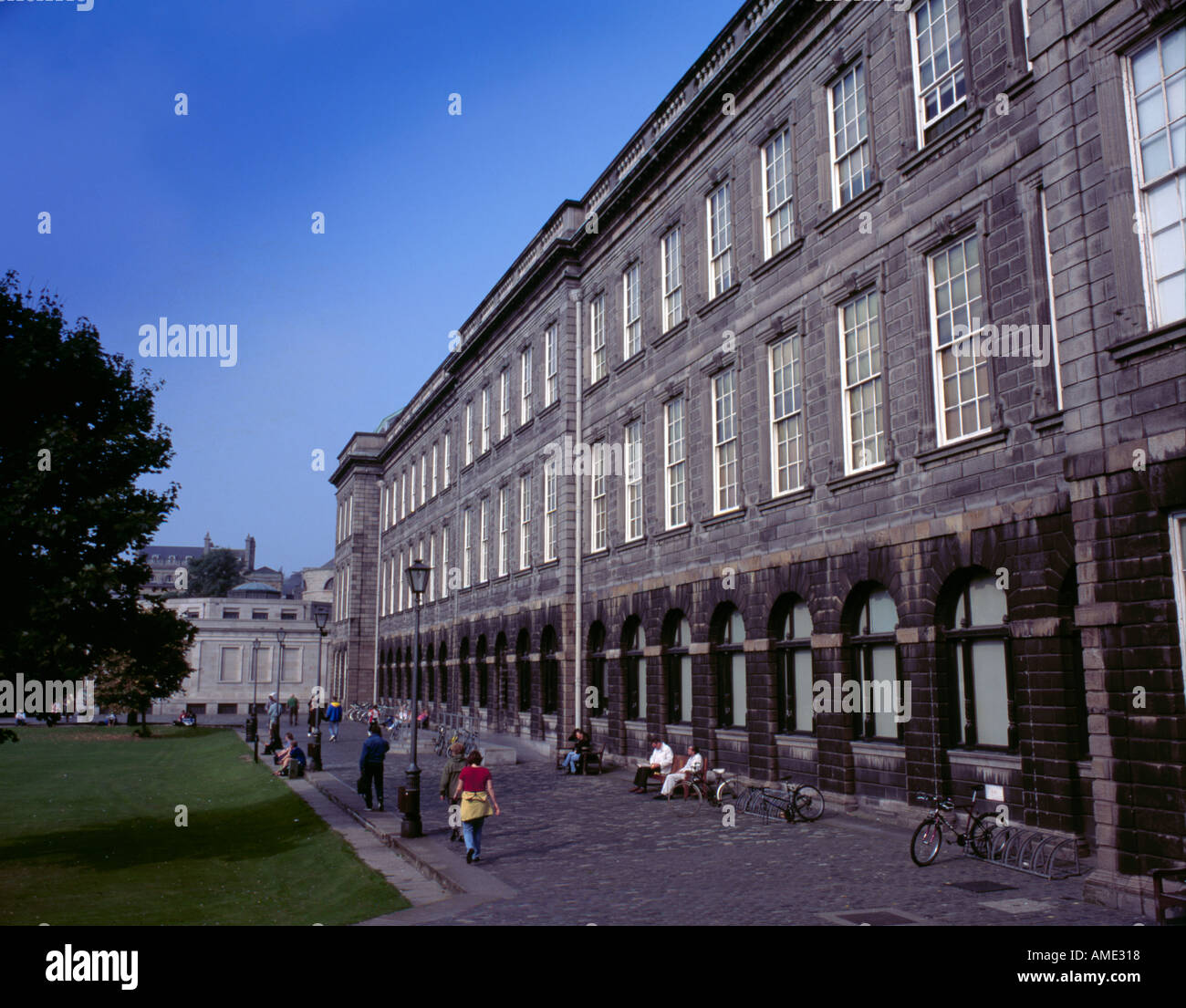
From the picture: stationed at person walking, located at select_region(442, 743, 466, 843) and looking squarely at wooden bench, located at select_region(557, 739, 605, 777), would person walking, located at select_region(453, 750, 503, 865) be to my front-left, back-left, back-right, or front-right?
back-right

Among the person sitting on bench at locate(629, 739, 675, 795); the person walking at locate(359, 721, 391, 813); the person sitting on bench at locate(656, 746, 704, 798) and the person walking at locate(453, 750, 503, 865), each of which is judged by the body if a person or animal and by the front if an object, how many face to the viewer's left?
2

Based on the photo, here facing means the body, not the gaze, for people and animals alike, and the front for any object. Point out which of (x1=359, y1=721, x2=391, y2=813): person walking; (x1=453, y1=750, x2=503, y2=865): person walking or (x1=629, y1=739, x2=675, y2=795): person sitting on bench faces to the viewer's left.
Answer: the person sitting on bench

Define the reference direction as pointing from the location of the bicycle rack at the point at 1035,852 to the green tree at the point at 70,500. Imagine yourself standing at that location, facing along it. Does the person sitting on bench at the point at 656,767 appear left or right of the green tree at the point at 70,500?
right

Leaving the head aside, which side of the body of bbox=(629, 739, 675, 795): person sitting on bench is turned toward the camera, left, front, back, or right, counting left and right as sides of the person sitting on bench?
left

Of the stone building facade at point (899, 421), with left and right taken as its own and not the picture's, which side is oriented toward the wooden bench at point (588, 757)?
right

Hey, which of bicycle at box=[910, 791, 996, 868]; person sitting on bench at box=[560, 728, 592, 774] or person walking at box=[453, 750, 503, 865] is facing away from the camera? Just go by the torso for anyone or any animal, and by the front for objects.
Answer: the person walking

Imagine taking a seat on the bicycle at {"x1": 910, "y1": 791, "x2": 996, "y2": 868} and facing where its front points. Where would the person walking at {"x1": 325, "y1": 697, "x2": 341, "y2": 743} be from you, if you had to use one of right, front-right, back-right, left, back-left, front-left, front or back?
right

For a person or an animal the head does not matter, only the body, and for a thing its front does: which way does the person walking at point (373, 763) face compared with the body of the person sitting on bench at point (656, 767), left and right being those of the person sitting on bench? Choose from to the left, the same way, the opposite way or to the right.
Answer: to the right

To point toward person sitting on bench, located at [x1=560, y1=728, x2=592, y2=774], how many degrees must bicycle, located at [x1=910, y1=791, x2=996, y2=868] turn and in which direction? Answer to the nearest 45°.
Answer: approximately 90° to its right

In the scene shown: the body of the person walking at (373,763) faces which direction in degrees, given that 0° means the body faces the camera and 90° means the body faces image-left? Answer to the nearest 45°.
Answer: approximately 180°

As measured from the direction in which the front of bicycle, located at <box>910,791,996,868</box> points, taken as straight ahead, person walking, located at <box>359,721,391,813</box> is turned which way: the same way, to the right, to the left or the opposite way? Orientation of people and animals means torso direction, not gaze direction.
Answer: to the right

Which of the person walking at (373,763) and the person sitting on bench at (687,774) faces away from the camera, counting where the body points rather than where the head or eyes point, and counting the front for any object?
the person walking

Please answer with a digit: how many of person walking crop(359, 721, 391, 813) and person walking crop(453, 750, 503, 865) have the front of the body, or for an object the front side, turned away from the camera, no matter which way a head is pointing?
2

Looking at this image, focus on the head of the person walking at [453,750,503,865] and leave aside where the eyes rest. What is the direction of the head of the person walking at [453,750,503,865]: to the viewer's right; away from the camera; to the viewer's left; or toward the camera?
away from the camera

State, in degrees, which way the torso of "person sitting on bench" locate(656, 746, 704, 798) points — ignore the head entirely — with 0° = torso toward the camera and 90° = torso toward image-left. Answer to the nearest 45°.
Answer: approximately 90°

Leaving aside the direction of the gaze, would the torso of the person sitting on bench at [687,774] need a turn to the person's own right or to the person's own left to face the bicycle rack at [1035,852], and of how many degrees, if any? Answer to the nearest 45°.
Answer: approximately 135° to the person's own left

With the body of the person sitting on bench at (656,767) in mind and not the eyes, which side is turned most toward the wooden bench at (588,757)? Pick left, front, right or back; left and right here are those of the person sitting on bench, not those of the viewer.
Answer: right

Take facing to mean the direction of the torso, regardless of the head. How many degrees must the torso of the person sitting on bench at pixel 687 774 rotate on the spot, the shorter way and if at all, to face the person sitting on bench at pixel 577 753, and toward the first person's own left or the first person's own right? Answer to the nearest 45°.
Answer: approximately 45° to the first person's own right
